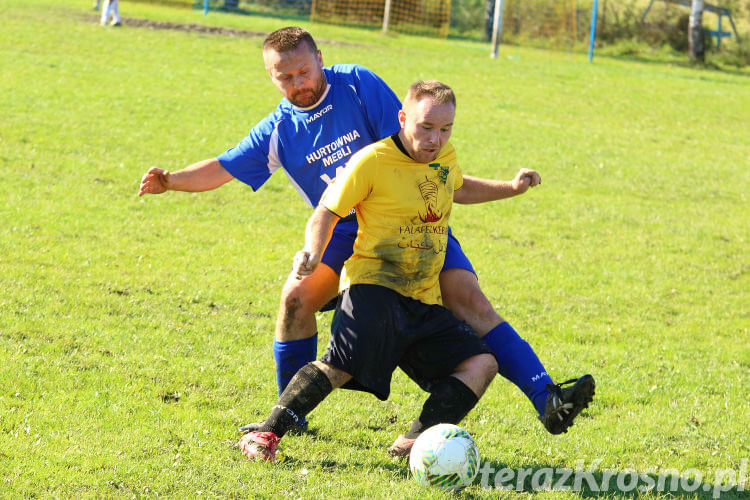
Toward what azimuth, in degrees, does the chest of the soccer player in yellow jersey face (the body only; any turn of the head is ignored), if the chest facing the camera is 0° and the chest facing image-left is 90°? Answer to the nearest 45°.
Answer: approximately 315°

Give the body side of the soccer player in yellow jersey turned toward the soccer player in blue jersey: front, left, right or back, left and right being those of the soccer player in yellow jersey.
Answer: back

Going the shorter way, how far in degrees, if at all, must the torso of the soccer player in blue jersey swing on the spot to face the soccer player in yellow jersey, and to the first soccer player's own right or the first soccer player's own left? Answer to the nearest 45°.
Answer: approximately 45° to the first soccer player's own left

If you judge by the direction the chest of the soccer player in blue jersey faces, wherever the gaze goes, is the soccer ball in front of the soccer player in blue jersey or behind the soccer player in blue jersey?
in front

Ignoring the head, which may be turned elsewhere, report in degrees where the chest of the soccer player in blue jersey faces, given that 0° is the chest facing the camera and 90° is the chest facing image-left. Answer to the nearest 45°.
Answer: approximately 0°
